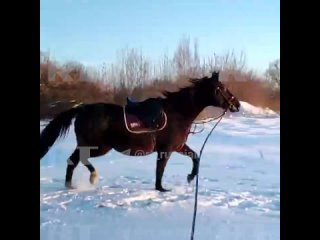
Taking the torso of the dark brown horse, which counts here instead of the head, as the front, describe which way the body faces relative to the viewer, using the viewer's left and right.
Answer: facing to the right of the viewer
